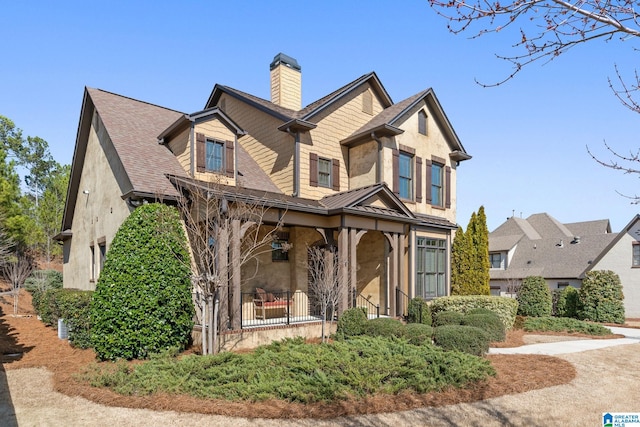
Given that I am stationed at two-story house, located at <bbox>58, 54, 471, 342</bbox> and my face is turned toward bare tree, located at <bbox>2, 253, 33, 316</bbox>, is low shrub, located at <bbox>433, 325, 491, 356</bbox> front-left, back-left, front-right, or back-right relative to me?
back-left

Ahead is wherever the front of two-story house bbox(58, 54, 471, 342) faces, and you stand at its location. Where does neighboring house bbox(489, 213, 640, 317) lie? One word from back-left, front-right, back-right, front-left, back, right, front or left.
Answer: left

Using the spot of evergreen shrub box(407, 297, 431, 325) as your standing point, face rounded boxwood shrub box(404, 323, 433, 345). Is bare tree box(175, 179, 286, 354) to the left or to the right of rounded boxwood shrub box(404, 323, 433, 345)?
right

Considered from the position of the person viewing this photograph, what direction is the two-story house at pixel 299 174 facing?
facing the viewer and to the right of the viewer

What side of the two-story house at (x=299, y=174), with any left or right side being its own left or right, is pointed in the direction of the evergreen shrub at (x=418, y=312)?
front

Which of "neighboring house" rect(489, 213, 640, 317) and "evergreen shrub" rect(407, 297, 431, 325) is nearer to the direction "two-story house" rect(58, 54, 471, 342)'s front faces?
the evergreen shrub

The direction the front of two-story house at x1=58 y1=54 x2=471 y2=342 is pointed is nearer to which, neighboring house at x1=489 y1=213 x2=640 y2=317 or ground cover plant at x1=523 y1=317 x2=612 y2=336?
the ground cover plant

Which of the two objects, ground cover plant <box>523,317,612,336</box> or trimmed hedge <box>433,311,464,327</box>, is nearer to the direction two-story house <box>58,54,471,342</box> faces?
the trimmed hedge

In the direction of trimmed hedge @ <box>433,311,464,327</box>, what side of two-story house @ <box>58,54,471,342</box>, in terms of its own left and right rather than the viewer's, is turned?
front

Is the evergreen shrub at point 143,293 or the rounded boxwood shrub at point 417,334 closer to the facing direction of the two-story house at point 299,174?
the rounded boxwood shrub

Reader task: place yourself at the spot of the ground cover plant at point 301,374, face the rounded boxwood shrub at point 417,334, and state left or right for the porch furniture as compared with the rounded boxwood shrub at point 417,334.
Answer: left

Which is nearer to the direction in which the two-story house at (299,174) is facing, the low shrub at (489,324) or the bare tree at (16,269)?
the low shrub

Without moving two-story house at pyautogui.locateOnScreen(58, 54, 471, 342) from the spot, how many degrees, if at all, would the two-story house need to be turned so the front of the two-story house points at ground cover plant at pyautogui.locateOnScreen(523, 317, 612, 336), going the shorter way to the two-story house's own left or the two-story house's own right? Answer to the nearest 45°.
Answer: approximately 45° to the two-story house's own left
